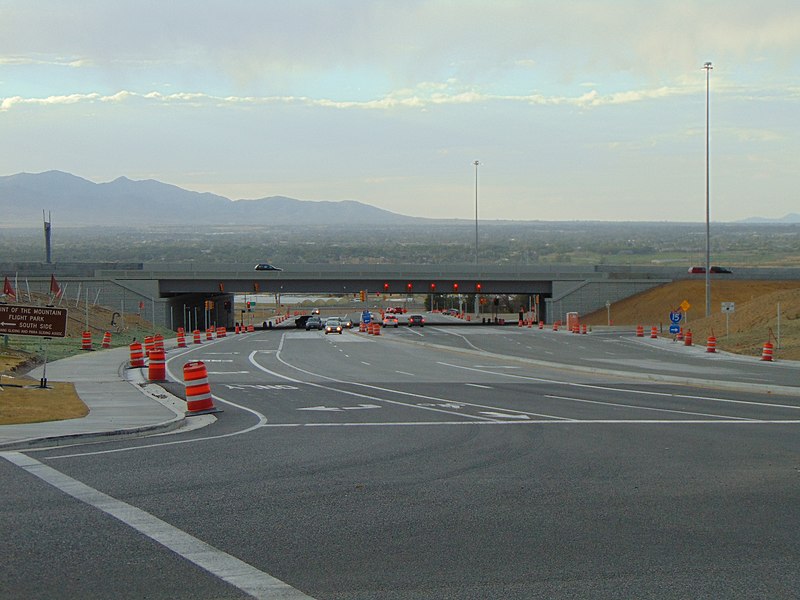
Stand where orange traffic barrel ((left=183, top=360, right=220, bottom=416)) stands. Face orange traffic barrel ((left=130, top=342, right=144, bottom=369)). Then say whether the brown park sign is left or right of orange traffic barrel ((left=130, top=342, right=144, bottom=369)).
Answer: left

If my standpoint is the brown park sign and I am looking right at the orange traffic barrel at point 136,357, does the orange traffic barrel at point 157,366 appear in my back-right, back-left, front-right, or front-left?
front-right

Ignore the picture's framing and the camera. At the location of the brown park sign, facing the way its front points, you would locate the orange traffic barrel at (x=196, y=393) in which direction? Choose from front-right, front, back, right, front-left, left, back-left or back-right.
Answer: front-left

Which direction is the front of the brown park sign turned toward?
toward the camera
